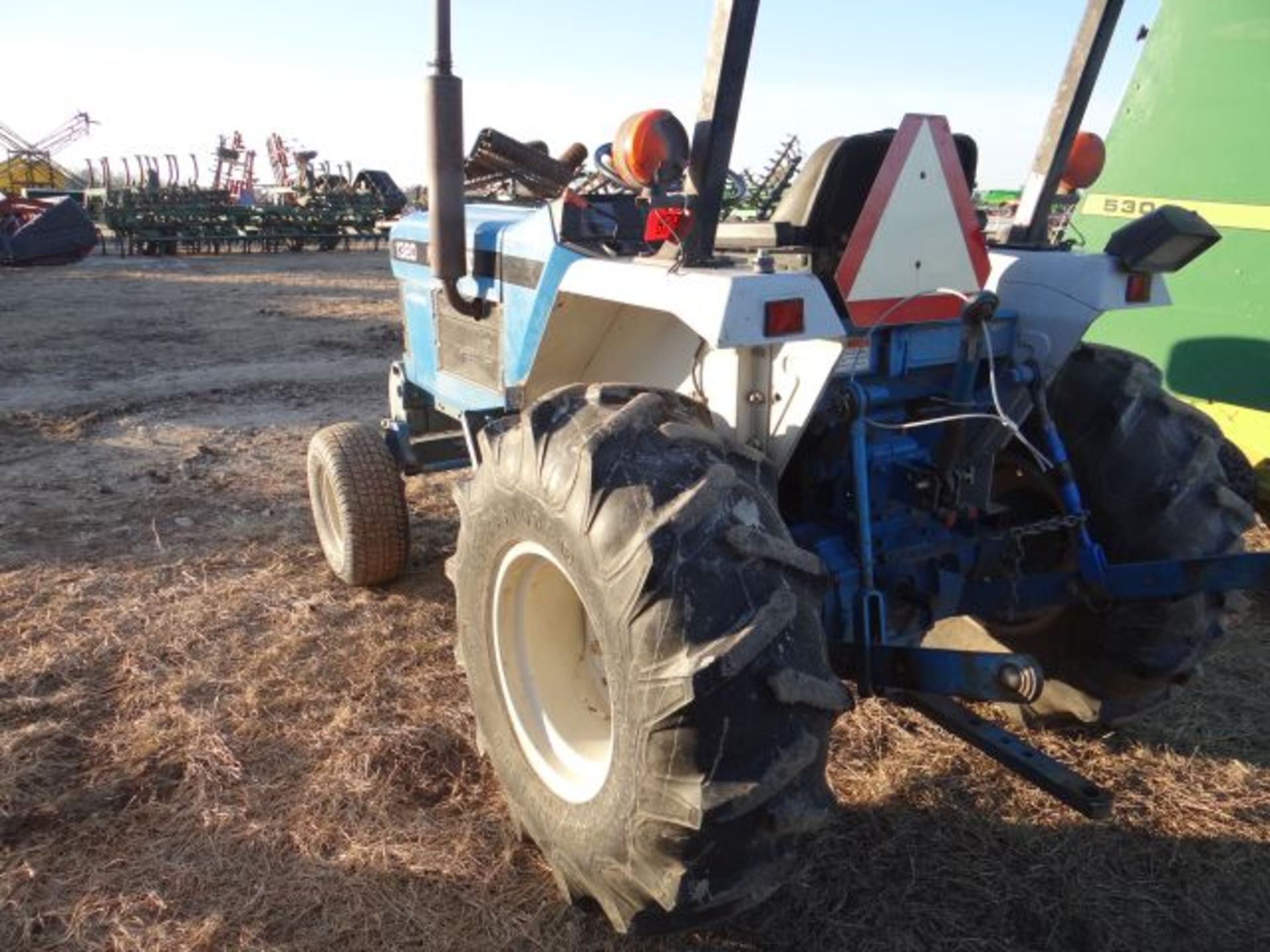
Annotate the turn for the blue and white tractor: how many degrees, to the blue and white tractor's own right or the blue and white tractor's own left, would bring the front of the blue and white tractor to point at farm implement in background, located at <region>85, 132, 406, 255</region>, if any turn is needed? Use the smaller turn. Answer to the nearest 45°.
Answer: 0° — it already faces it

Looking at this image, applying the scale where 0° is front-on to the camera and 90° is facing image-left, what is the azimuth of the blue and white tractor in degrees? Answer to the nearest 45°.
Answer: approximately 135°

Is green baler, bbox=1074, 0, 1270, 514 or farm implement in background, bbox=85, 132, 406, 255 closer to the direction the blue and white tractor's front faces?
the farm implement in background

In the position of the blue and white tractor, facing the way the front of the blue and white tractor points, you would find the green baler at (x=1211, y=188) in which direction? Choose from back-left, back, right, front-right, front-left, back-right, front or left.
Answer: right
